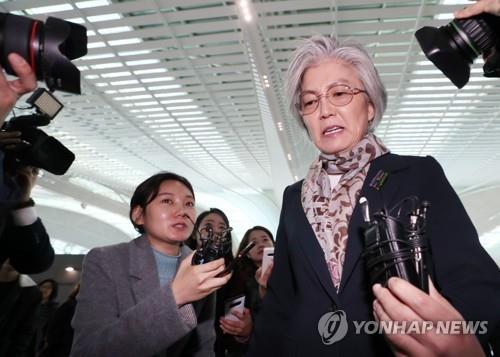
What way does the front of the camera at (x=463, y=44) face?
to the viewer's left

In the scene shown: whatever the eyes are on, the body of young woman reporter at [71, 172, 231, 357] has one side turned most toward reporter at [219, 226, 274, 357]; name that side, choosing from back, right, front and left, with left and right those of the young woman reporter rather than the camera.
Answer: left

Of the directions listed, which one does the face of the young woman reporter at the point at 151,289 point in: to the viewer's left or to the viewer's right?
to the viewer's right

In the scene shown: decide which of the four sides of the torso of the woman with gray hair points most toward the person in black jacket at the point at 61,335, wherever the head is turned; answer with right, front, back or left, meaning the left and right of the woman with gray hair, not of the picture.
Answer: right

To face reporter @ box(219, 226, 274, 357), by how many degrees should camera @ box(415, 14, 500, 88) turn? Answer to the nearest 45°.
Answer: approximately 45° to its right

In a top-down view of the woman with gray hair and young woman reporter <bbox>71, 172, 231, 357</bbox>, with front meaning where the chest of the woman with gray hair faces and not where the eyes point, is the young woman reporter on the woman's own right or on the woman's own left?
on the woman's own right

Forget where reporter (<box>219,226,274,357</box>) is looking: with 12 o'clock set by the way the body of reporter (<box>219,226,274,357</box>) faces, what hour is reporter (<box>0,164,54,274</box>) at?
reporter (<box>0,164,54,274</box>) is roughly at 3 o'clock from reporter (<box>219,226,274,357</box>).

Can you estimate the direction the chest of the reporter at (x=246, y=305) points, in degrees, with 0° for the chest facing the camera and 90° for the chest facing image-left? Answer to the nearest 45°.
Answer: approximately 315°
